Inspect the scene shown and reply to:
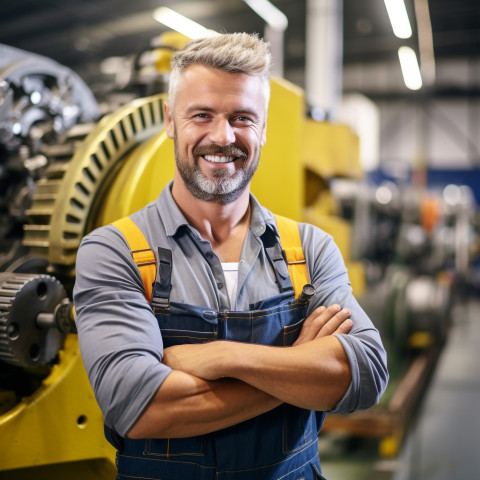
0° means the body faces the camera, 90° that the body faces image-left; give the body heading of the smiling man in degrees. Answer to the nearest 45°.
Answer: approximately 0°

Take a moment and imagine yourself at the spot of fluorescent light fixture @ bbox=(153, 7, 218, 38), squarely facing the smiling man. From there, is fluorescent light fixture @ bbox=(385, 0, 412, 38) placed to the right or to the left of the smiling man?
left

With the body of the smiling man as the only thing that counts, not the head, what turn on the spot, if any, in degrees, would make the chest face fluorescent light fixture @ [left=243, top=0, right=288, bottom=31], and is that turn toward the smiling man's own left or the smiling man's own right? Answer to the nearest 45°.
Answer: approximately 180°

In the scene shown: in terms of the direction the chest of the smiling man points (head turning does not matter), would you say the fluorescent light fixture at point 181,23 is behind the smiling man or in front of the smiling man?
behind

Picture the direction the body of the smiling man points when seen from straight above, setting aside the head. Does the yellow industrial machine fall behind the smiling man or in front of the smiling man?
behind
